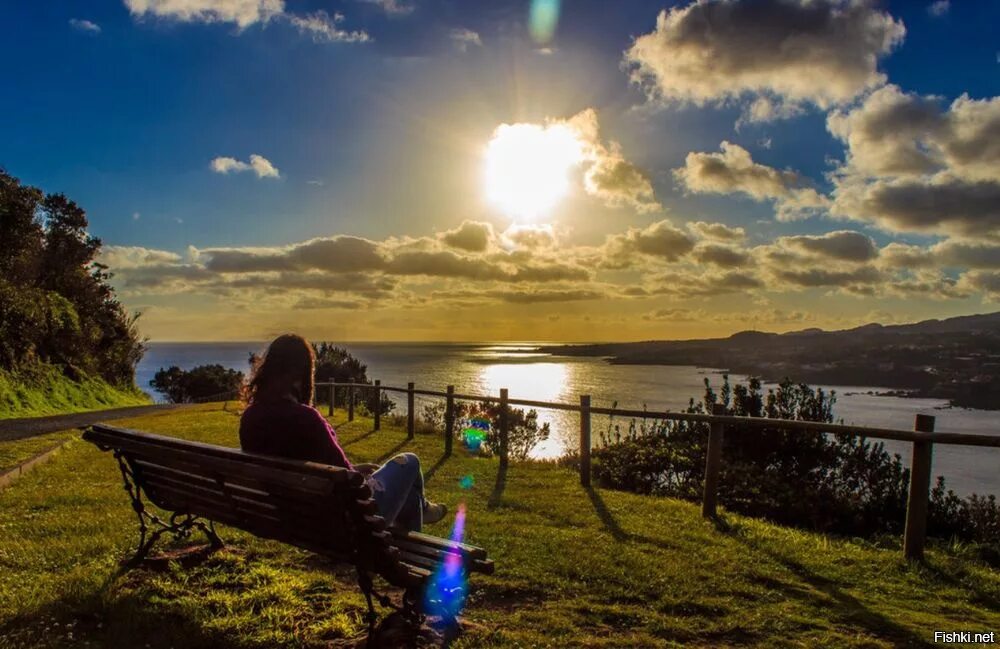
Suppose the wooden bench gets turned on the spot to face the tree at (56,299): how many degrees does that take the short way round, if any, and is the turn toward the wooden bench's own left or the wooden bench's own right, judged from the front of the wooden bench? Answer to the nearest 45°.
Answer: approximately 45° to the wooden bench's own left

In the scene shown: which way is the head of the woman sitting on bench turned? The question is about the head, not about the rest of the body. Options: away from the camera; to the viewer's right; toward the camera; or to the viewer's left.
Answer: away from the camera

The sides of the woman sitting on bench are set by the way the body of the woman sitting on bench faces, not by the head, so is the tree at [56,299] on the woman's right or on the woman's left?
on the woman's left

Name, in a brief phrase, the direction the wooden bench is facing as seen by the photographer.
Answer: facing away from the viewer and to the right of the viewer

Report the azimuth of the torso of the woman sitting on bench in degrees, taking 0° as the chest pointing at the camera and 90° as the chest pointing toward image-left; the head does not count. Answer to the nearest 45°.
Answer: approximately 225°
